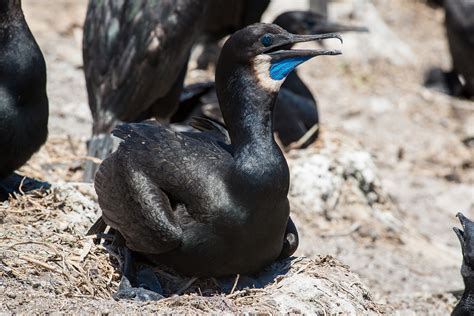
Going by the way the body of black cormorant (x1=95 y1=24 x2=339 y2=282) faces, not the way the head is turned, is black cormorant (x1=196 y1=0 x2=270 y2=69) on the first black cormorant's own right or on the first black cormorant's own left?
on the first black cormorant's own left

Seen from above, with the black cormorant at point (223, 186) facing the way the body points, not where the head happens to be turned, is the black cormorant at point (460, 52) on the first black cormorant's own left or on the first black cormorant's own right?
on the first black cormorant's own left

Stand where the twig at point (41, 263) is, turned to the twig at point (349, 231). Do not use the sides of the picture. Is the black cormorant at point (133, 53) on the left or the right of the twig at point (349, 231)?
left

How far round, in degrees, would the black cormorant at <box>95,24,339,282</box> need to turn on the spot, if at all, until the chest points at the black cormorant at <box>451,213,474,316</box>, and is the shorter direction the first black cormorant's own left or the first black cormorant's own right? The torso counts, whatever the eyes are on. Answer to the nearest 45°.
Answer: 0° — it already faces it

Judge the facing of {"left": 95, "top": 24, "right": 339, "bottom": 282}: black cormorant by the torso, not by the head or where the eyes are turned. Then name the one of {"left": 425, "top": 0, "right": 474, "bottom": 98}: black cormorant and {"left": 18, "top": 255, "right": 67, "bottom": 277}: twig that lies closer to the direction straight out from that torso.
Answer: the black cormorant

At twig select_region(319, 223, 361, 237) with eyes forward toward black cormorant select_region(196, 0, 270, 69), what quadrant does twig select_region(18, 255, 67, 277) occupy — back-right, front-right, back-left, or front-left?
back-left

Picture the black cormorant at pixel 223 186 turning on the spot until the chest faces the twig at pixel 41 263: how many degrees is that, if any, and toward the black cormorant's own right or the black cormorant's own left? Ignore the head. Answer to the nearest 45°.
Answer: approximately 180°

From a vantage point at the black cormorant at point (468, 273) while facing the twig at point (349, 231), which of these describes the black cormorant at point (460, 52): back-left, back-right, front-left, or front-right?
front-right

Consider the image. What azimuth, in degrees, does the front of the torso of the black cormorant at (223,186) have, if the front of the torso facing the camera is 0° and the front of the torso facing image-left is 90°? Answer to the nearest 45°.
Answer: approximately 270°
